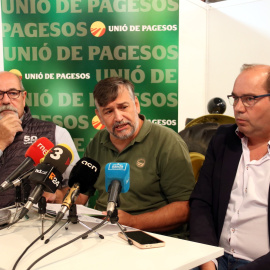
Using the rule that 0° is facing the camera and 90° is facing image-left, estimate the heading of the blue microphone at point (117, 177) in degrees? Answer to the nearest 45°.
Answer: approximately 180°

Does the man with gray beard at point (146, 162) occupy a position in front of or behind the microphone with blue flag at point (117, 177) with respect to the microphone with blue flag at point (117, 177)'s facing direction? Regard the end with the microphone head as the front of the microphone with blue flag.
in front

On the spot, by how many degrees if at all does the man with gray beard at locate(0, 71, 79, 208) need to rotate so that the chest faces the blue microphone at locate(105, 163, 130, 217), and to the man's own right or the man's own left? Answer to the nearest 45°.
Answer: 0° — they already face it

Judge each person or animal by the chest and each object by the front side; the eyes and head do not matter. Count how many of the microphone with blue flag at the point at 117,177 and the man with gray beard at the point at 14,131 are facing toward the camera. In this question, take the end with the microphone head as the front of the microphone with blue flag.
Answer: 1

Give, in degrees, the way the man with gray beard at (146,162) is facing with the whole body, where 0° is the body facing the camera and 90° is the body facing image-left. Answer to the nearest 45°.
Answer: approximately 45°

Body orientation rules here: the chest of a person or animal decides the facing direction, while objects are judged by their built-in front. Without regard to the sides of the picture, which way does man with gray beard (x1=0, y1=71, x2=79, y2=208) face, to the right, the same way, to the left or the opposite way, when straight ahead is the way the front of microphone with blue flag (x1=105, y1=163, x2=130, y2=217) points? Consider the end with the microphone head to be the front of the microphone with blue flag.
the opposite way

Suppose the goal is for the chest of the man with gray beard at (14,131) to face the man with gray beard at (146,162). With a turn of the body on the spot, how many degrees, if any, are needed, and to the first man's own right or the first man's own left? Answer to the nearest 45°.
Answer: approximately 45° to the first man's own left

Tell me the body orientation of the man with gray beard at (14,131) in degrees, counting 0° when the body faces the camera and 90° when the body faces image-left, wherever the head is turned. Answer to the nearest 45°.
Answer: approximately 0°
